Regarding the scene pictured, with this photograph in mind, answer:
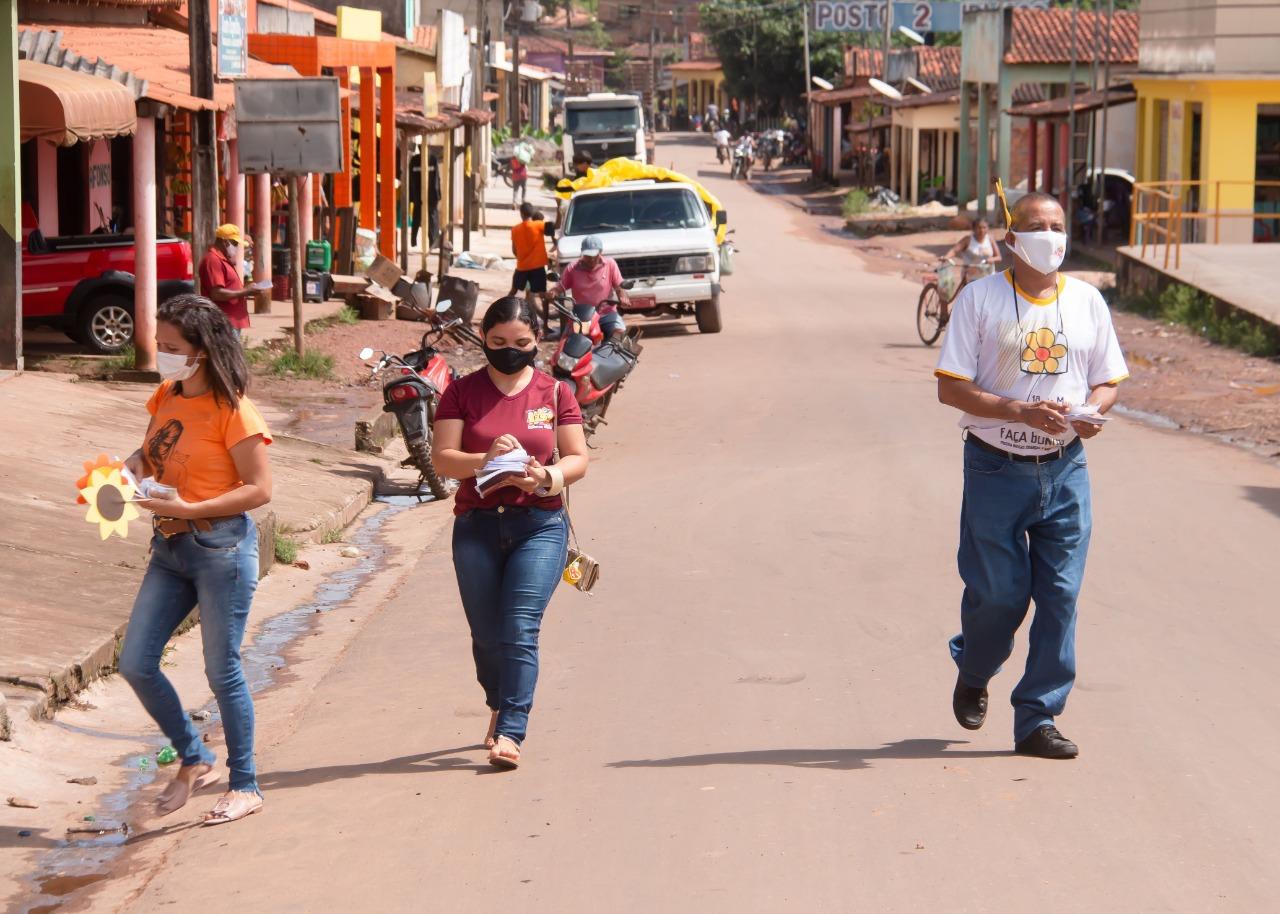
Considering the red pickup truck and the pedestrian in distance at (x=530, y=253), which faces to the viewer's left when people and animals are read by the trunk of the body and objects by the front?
the red pickup truck

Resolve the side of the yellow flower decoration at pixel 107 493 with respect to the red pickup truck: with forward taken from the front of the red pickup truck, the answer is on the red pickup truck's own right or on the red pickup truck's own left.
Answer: on the red pickup truck's own left

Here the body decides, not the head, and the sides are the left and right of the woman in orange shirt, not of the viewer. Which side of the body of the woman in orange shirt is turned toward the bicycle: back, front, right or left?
back

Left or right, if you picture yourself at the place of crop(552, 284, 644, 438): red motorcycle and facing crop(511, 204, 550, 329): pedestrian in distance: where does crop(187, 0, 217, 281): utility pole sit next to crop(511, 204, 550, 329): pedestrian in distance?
left

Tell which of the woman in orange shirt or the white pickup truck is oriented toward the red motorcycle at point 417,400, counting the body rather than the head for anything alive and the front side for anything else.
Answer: the white pickup truck

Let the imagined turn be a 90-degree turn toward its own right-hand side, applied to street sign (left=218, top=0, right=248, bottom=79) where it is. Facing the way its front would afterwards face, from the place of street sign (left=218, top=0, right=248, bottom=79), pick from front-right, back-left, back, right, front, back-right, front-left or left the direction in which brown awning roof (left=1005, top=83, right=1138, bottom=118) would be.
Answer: back-right
